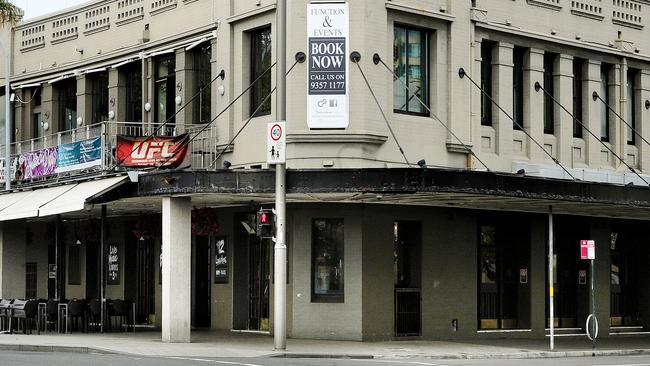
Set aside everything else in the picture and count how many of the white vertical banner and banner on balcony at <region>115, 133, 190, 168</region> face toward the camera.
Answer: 2

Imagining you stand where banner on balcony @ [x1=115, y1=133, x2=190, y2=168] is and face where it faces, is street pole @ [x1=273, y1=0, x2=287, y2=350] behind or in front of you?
in front

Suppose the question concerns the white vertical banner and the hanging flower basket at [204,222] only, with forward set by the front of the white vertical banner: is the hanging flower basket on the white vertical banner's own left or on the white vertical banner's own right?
on the white vertical banner's own right

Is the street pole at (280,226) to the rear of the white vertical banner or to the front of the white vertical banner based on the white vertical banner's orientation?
to the front

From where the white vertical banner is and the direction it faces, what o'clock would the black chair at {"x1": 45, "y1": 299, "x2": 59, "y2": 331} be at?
The black chair is roughly at 4 o'clock from the white vertical banner.
